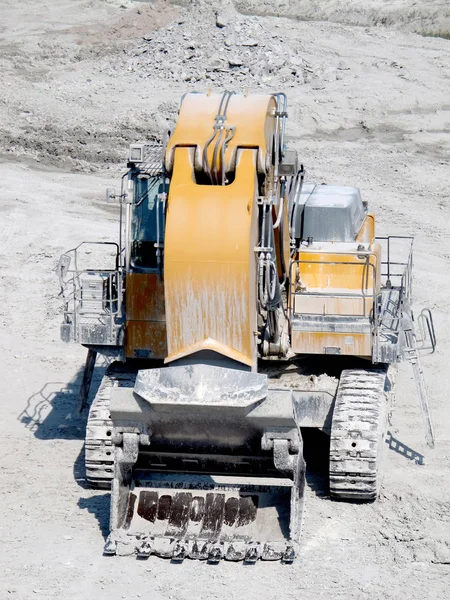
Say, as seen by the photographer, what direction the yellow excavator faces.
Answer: facing the viewer
